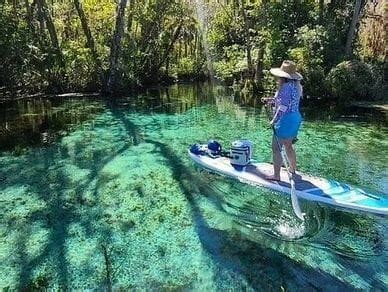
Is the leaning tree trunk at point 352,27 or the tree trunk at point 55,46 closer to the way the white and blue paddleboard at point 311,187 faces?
the tree trunk

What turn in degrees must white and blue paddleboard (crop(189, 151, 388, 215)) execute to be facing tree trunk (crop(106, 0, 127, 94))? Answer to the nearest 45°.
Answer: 0° — it already faces it

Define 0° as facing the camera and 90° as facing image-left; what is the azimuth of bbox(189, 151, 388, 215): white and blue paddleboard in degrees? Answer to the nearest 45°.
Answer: approximately 135°

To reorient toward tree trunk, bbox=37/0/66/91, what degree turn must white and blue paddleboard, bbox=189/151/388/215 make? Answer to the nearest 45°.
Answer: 0° — it already faces it

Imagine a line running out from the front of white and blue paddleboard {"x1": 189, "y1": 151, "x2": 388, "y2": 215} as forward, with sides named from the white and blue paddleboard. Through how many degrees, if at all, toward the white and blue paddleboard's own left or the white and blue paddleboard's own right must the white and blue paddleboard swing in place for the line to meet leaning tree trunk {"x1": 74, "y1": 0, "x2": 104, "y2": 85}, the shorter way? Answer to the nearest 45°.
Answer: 0° — it already faces it

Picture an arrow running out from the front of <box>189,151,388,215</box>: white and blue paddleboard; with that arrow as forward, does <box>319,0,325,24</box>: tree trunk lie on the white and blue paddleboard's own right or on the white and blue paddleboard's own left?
on the white and blue paddleboard's own right

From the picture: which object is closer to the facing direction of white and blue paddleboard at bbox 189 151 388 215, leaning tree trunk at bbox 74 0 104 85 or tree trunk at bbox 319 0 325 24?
the leaning tree trunk

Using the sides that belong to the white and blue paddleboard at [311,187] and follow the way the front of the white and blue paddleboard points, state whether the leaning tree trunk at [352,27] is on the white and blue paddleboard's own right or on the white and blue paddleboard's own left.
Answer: on the white and blue paddleboard's own right
